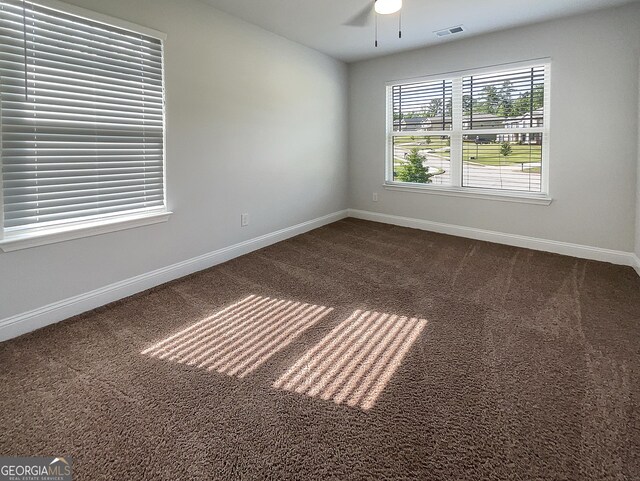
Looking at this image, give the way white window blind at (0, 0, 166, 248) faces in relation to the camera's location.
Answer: facing the viewer and to the right of the viewer
